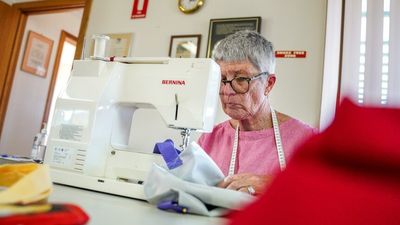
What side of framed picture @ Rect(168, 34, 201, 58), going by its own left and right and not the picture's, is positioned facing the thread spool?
front

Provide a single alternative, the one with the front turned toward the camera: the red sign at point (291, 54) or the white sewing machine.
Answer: the red sign

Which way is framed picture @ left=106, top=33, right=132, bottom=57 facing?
toward the camera

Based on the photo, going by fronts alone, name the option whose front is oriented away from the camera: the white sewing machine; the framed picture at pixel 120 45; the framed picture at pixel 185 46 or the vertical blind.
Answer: the white sewing machine

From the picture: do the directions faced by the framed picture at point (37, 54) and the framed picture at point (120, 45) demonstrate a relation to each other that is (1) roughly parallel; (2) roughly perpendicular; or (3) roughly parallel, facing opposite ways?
roughly parallel

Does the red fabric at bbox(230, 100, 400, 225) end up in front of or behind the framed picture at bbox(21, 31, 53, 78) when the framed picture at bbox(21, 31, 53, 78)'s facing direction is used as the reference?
in front

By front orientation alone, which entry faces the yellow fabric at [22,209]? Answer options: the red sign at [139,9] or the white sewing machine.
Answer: the red sign

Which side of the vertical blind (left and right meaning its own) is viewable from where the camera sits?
front

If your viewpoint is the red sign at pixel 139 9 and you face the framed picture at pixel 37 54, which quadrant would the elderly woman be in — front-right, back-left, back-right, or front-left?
back-left

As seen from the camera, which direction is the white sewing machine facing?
away from the camera

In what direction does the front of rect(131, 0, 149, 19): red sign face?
toward the camera

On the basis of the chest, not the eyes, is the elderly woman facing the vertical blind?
no

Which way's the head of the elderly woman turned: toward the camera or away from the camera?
toward the camera

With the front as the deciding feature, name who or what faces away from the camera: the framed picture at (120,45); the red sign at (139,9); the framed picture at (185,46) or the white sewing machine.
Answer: the white sewing machine

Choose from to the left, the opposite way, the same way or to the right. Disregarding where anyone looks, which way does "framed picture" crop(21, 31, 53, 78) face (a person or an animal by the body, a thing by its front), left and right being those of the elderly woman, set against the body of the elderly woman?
to the left

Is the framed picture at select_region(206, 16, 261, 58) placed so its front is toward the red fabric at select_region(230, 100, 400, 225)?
yes

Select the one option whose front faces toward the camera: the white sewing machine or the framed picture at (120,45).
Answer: the framed picture

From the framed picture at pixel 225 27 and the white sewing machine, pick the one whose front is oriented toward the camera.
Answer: the framed picture
